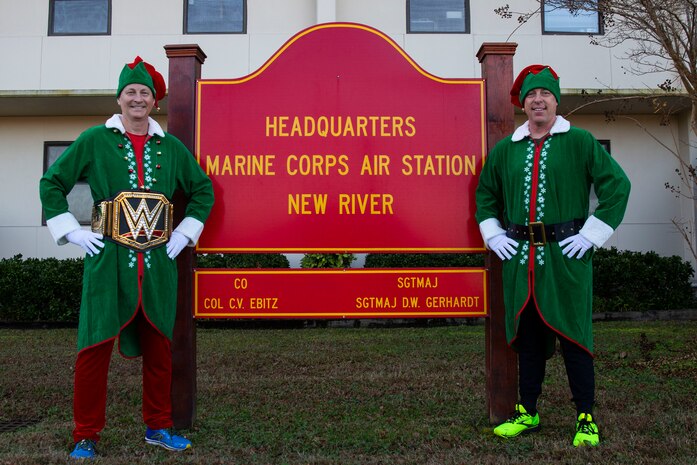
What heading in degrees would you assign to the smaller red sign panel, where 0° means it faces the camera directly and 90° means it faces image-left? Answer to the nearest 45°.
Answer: approximately 0°

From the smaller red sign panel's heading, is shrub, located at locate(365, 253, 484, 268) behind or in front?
behind

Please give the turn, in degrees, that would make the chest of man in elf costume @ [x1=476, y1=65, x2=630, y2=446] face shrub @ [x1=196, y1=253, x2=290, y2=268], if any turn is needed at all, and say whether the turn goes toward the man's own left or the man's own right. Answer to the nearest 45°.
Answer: approximately 135° to the man's own right

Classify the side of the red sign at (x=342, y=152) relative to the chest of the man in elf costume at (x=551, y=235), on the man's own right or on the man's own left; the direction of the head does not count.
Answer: on the man's own right

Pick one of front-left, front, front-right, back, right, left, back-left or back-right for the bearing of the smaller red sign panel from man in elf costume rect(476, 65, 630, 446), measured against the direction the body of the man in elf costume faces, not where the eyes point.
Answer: right
